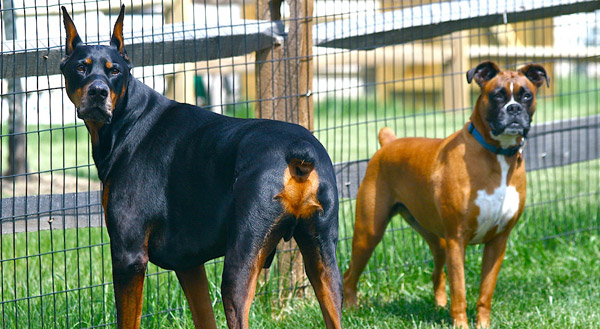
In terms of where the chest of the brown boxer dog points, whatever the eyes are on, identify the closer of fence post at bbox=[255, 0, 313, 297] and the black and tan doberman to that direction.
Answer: the black and tan doberman

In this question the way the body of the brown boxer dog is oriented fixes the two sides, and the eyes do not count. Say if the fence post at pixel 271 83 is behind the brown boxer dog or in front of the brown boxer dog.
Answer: behind

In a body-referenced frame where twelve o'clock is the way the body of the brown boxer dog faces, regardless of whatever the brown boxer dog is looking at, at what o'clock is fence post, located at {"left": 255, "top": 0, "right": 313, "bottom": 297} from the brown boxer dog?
The fence post is roughly at 5 o'clock from the brown boxer dog.

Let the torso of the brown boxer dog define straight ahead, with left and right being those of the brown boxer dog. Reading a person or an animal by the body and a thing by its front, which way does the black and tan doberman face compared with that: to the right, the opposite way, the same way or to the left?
the opposite way

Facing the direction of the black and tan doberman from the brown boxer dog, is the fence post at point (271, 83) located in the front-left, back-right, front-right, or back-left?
front-right

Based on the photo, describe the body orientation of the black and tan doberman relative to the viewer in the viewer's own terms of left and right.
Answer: facing away from the viewer and to the left of the viewer

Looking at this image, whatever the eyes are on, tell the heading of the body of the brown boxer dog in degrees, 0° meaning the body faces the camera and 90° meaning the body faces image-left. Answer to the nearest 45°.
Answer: approximately 315°

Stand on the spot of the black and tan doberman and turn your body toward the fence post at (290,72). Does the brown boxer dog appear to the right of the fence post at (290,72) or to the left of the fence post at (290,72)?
right

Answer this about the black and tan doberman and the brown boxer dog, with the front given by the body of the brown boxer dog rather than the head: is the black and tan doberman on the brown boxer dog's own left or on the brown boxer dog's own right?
on the brown boxer dog's own right

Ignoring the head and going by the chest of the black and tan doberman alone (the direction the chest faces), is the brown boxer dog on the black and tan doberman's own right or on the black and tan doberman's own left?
on the black and tan doberman's own right

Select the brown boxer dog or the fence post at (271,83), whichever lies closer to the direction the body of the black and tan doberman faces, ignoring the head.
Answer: the fence post

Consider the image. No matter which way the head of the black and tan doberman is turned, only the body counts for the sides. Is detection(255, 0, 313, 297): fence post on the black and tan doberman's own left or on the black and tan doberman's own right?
on the black and tan doberman's own right

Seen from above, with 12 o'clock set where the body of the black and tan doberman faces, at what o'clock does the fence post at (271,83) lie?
The fence post is roughly at 2 o'clock from the black and tan doberman.
